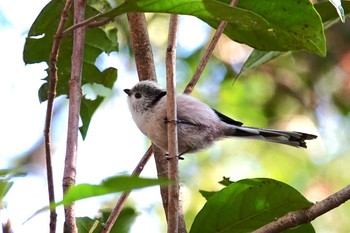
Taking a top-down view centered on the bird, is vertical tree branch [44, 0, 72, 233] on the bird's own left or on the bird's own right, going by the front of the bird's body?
on the bird's own left

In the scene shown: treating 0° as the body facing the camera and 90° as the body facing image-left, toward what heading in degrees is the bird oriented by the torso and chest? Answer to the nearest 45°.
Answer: approximately 90°

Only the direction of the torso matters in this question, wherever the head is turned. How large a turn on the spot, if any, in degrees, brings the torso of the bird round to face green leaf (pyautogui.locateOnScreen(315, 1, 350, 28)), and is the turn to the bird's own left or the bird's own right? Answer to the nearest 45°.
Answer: approximately 135° to the bird's own left
